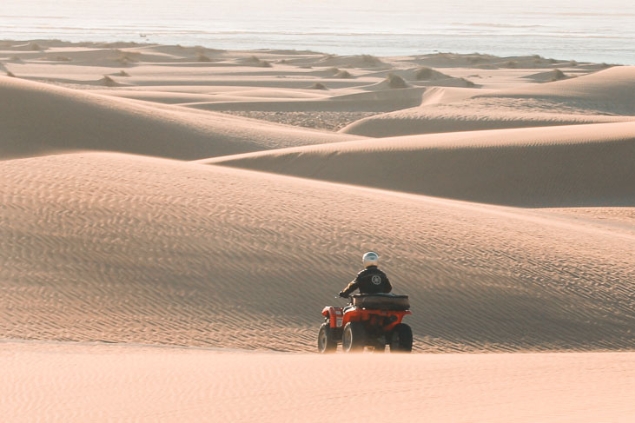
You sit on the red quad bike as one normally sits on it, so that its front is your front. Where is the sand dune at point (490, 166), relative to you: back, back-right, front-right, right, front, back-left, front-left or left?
front-right

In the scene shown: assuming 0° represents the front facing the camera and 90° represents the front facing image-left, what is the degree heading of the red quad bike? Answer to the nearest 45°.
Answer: approximately 135°

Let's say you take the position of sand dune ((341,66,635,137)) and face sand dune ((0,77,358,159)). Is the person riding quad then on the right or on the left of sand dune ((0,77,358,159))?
left

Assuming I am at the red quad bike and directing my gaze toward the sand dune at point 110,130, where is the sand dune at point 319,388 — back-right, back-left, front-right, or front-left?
back-left

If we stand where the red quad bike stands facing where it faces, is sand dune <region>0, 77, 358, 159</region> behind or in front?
in front

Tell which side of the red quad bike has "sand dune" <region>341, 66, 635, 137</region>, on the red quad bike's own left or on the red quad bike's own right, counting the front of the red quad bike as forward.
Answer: on the red quad bike's own right
